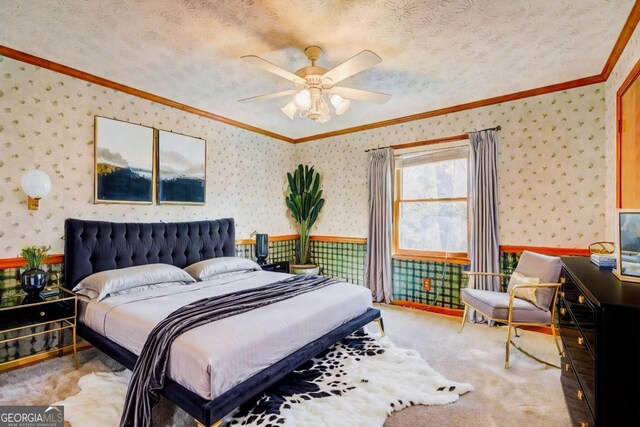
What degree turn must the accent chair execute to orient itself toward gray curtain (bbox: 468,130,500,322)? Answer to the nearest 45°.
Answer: approximately 90° to its right

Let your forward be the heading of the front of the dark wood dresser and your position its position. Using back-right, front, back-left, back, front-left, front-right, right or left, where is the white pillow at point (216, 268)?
front

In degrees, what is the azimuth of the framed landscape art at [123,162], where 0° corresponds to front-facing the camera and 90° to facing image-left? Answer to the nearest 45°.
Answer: approximately 315°

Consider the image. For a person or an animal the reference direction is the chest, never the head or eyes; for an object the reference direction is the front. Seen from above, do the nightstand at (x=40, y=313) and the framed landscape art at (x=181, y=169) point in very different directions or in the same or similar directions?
same or similar directions

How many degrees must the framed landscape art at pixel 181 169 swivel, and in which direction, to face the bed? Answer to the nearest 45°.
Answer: approximately 45° to its right

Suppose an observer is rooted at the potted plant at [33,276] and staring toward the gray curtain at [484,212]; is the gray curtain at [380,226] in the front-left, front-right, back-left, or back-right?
front-left

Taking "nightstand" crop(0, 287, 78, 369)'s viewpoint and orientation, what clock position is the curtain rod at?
The curtain rod is roughly at 11 o'clock from the nightstand.

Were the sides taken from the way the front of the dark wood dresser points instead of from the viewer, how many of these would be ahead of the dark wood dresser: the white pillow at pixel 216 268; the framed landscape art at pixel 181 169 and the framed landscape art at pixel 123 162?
3

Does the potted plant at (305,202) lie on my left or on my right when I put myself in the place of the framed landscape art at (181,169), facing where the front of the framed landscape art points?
on my left

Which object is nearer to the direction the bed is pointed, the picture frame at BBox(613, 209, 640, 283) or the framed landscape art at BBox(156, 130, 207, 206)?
the picture frame

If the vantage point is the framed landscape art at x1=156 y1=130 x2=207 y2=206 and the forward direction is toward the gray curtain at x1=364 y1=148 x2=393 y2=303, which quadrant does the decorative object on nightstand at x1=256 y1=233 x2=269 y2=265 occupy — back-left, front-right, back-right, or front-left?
front-left

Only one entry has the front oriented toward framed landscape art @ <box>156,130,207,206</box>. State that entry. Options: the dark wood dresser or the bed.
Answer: the dark wood dresser

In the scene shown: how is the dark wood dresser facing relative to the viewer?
to the viewer's left

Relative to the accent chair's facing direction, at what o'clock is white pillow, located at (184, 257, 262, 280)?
The white pillow is roughly at 1 o'clock from the accent chair.

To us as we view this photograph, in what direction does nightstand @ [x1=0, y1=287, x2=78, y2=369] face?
facing the viewer and to the right of the viewer

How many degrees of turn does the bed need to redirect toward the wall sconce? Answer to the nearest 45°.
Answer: approximately 180°

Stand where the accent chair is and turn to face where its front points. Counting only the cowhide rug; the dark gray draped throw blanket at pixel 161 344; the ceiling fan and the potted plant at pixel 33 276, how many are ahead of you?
4
